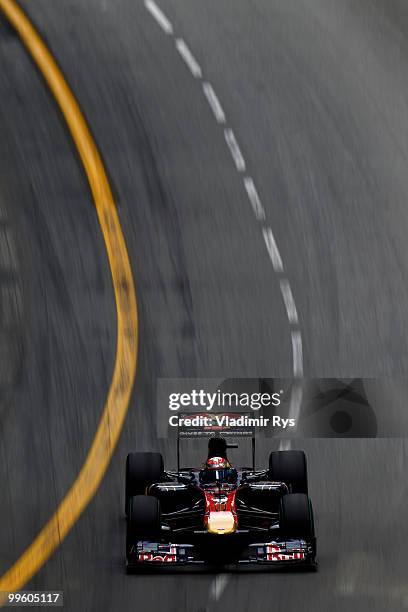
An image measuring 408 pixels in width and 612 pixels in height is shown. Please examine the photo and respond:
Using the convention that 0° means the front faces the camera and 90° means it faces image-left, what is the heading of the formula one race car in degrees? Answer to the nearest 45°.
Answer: approximately 0°
